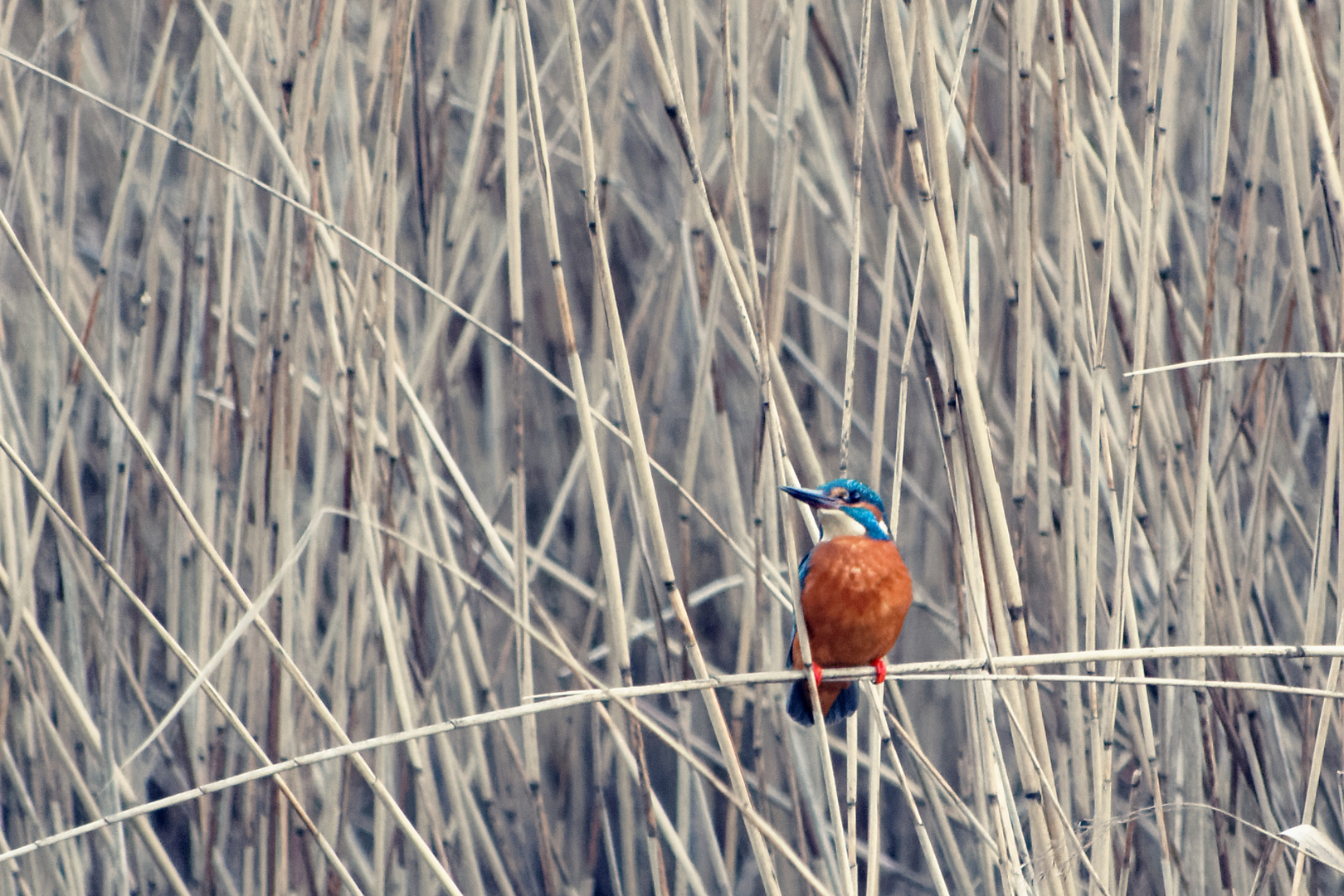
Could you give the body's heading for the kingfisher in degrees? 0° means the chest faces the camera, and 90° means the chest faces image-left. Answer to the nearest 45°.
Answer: approximately 0°
